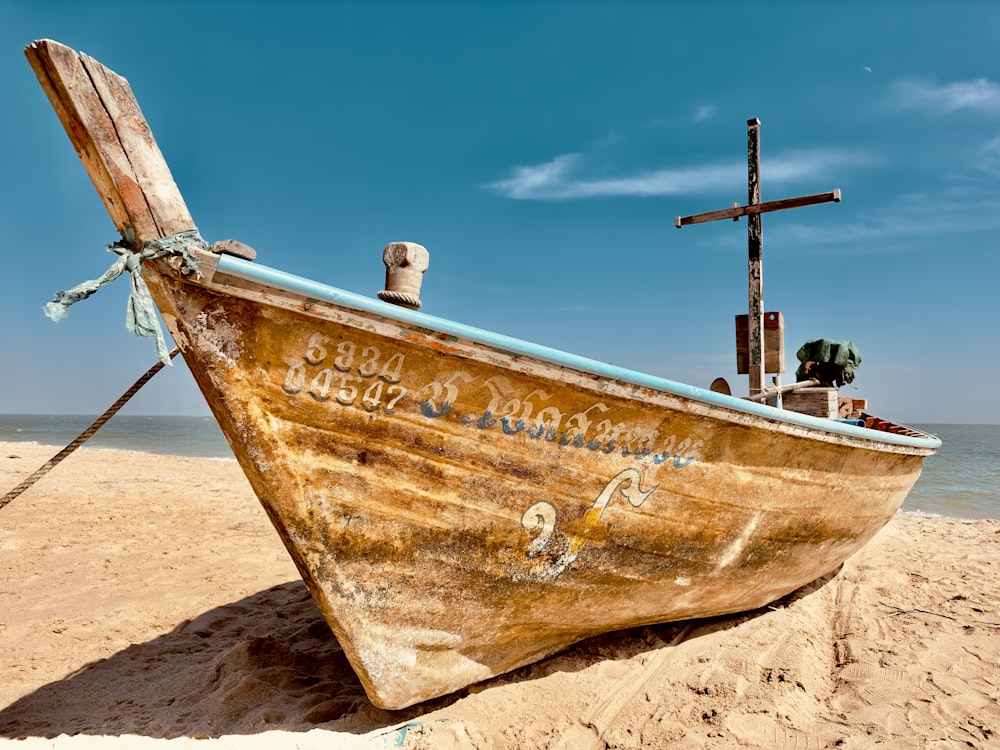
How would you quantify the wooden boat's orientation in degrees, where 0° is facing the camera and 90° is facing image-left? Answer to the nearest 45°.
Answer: approximately 45°
